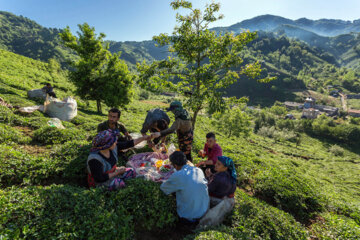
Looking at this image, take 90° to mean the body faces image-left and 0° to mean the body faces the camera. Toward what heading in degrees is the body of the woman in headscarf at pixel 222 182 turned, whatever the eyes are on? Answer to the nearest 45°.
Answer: approximately 90°

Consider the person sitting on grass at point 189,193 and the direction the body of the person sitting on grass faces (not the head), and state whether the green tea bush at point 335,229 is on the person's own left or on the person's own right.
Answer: on the person's own right

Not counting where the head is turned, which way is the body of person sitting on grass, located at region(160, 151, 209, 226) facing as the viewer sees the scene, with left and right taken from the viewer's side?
facing away from the viewer and to the left of the viewer

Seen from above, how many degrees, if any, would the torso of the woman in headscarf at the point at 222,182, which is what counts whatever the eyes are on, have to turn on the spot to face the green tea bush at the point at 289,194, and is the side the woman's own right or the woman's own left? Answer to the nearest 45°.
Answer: approximately 135° to the woman's own right

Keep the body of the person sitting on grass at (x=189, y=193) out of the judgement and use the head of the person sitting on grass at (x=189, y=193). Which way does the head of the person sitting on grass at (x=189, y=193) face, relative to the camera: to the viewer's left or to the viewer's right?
to the viewer's left

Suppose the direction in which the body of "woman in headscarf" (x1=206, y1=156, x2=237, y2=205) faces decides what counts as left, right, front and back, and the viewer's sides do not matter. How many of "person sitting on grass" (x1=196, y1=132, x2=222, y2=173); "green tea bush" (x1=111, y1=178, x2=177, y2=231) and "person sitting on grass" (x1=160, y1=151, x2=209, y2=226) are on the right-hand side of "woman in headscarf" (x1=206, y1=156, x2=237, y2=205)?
1

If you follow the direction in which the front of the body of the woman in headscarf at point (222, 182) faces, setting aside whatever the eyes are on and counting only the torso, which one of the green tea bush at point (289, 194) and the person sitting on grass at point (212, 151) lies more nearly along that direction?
the person sitting on grass

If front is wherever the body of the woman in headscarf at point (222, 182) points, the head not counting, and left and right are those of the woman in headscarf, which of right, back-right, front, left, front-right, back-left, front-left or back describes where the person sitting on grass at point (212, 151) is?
right

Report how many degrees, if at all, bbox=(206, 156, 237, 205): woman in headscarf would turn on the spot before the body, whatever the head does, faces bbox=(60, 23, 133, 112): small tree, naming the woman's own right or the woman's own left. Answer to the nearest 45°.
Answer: approximately 45° to the woman's own right
